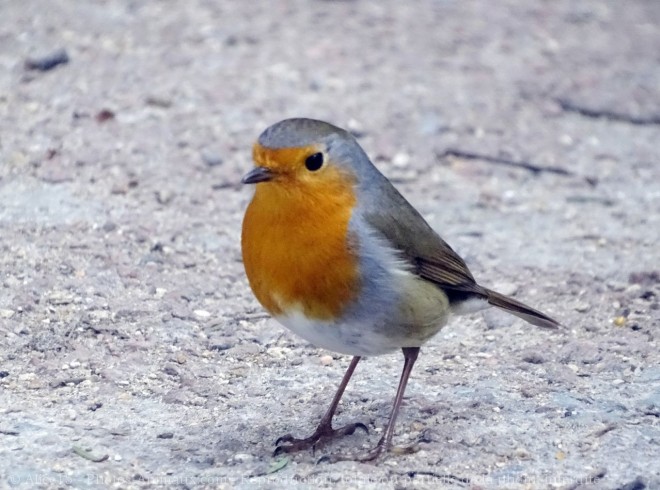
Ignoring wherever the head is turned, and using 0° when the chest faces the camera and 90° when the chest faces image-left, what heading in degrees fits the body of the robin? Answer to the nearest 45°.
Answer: approximately 45°

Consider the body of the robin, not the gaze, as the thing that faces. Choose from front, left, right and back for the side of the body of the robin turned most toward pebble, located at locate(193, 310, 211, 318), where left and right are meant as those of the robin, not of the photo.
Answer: right

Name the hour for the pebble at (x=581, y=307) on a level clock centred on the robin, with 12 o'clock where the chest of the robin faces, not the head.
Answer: The pebble is roughly at 6 o'clock from the robin.

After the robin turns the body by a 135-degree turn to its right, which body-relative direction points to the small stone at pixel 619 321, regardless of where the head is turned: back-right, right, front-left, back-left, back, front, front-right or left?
front-right

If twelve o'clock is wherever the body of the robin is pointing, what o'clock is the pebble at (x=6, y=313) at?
The pebble is roughly at 2 o'clock from the robin.

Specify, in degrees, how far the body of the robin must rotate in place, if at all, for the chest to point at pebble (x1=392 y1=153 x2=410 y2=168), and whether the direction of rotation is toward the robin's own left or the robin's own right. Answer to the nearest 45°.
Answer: approximately 135° to the robin's own right

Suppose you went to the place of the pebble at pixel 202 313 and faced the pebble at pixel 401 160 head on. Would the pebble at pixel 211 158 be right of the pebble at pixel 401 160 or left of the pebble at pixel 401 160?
left

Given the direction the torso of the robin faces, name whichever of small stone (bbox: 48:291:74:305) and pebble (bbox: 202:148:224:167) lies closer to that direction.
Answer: the small stone

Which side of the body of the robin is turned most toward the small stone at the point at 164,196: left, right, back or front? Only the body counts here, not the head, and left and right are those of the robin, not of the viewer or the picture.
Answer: right

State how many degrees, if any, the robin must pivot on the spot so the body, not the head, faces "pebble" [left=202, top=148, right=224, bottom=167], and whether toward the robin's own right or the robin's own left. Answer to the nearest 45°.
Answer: approximately 135° to the robin's own right

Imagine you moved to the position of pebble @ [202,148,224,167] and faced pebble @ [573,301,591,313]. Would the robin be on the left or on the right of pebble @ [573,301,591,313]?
right
